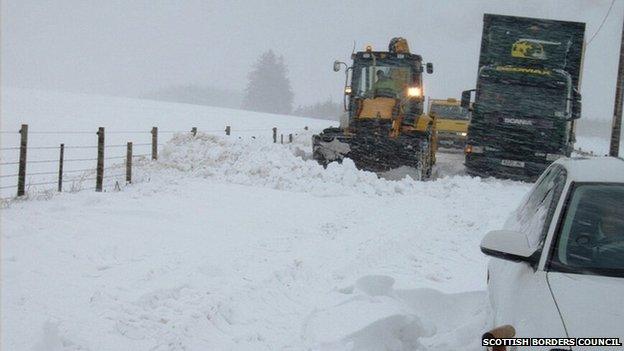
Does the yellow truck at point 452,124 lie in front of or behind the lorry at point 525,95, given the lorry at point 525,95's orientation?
behind

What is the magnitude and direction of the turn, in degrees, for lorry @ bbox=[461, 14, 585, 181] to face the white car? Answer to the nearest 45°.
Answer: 0° — it already faces it

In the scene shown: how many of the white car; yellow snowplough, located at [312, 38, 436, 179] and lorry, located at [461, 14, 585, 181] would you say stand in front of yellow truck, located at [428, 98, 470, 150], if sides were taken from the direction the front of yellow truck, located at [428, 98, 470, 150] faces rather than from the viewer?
3

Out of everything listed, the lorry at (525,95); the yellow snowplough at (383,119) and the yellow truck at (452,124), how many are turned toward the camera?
3

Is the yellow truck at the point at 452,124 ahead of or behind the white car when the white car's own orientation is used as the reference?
behind

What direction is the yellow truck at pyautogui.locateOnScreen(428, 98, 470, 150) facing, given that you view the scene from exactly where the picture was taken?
facing the viewer

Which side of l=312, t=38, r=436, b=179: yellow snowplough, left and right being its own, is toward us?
front

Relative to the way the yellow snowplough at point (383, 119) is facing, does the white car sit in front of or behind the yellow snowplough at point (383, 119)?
in front

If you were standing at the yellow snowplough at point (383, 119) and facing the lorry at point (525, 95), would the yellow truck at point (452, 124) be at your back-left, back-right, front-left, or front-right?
front-left

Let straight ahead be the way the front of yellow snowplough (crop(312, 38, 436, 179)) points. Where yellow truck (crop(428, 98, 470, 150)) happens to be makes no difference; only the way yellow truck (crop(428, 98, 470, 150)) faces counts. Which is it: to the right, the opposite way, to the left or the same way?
the same way

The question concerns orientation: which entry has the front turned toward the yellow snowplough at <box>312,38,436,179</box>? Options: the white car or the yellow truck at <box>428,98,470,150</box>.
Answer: the yellow truck at <box>428,98,470,150</box>
